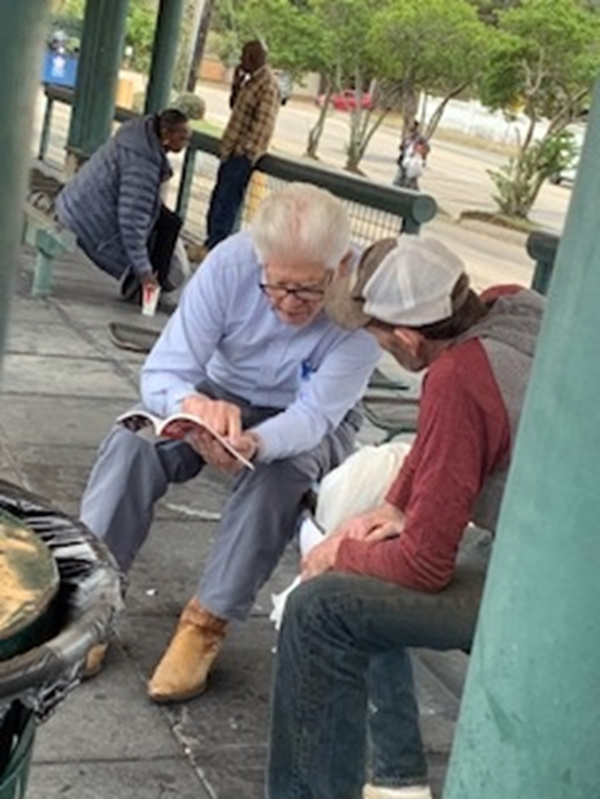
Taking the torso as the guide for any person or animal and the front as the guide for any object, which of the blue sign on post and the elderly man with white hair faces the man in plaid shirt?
the blue sign on post

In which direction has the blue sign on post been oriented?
toward the camera

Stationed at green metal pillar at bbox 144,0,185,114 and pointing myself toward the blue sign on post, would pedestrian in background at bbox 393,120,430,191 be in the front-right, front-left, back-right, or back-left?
front-right

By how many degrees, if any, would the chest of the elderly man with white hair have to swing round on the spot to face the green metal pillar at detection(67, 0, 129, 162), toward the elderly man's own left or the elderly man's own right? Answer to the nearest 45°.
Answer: approximately 135° to the elderly man's own right

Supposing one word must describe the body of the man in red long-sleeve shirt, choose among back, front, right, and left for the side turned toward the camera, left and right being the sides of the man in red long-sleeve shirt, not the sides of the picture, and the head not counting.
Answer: left

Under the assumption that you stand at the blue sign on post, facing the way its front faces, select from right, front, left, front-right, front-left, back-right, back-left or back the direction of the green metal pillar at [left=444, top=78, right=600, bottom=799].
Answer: front

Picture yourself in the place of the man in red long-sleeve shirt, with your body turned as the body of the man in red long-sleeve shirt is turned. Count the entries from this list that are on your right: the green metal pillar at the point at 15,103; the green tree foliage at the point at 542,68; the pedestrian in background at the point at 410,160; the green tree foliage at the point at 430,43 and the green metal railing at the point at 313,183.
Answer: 4

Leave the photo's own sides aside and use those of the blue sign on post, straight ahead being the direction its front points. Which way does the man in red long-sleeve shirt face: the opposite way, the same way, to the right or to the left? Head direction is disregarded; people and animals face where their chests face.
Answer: to the right

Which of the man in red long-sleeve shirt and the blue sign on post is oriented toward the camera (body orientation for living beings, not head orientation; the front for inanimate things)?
the blue sign on post

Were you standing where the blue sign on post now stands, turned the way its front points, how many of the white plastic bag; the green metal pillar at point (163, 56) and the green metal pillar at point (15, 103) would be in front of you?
3

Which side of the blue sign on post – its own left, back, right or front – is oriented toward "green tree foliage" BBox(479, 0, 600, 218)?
left

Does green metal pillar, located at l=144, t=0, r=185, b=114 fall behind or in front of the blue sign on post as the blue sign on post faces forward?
in front

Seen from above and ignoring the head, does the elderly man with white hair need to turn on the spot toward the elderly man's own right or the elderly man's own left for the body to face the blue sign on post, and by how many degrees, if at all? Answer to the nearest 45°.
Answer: approximately 135° to the elderly man's own right

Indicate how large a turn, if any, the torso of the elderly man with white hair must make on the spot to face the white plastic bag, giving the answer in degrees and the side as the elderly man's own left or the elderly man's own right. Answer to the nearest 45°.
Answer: approximately 90° to the elderly man's own left

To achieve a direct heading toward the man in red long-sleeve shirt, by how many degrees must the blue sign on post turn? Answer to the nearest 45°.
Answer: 0° — it already faces them

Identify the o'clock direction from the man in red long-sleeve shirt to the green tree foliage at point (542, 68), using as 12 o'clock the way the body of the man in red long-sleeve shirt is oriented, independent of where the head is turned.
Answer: The green tree foliage is roughly at 3 o'clock from the man in red long-sleeve shirt.
